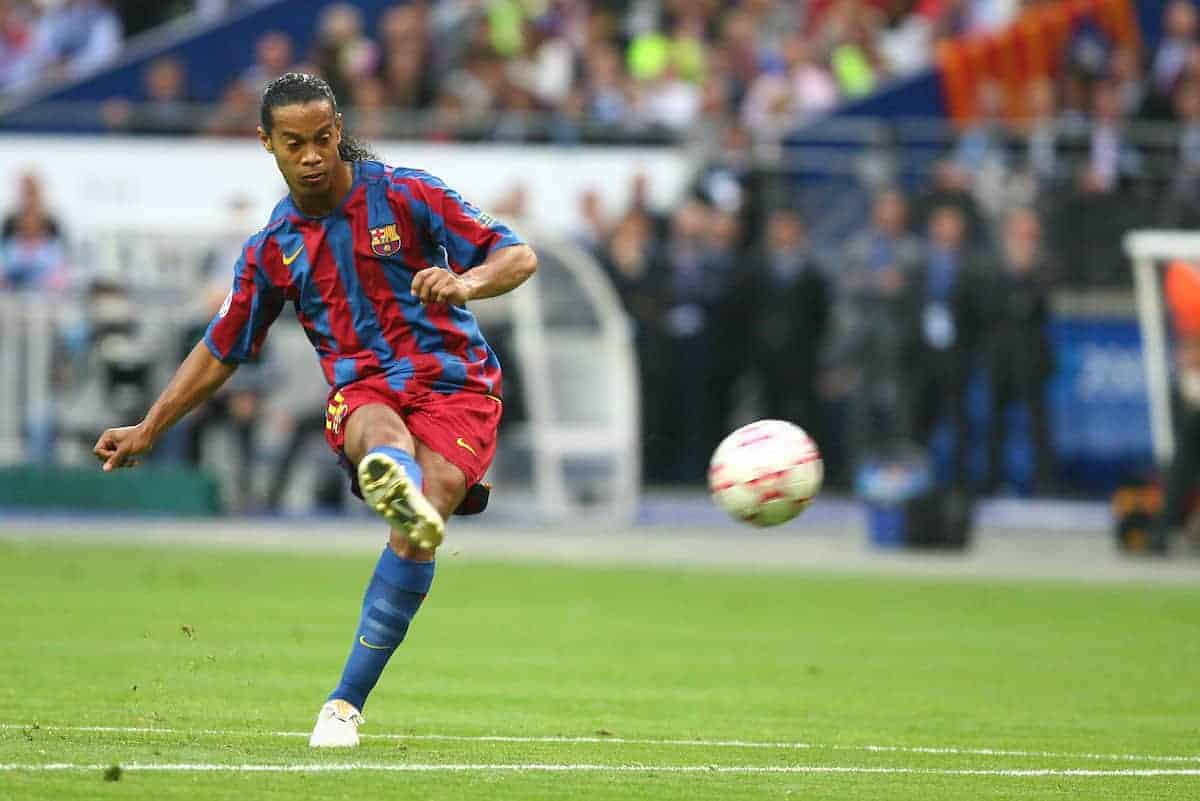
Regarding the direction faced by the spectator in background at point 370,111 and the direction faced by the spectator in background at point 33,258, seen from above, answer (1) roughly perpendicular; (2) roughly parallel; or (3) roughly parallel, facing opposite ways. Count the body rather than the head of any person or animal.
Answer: roughly parallel

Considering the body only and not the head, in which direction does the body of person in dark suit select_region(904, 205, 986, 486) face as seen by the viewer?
toward the camera

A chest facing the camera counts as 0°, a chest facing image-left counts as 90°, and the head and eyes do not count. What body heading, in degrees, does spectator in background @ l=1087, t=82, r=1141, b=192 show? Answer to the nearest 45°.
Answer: approximately 0°

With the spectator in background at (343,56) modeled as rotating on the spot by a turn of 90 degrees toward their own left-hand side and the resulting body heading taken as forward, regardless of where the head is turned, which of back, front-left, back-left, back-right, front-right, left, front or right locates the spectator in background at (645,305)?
front-right

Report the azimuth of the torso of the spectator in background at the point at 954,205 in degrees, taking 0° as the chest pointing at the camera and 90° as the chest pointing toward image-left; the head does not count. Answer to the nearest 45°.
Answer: approximately 0°

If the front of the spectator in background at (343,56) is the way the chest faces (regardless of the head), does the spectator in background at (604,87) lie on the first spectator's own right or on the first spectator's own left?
on the first spectator's own left

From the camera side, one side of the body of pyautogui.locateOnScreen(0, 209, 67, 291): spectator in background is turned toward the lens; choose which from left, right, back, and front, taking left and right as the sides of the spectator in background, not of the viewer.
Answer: front

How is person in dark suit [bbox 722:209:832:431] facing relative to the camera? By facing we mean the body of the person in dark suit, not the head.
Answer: toward the camera

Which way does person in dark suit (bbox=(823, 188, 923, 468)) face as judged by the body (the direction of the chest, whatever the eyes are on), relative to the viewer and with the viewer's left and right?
facing the viewer

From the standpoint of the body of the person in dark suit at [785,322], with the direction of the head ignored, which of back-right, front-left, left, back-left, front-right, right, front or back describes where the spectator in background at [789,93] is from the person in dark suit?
back

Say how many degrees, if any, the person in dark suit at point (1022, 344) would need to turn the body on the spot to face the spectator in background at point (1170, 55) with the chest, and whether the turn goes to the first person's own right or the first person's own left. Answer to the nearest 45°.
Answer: approximately 135° to the first person's own left

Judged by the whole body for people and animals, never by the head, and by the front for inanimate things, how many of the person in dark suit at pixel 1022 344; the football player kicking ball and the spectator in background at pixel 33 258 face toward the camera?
3
